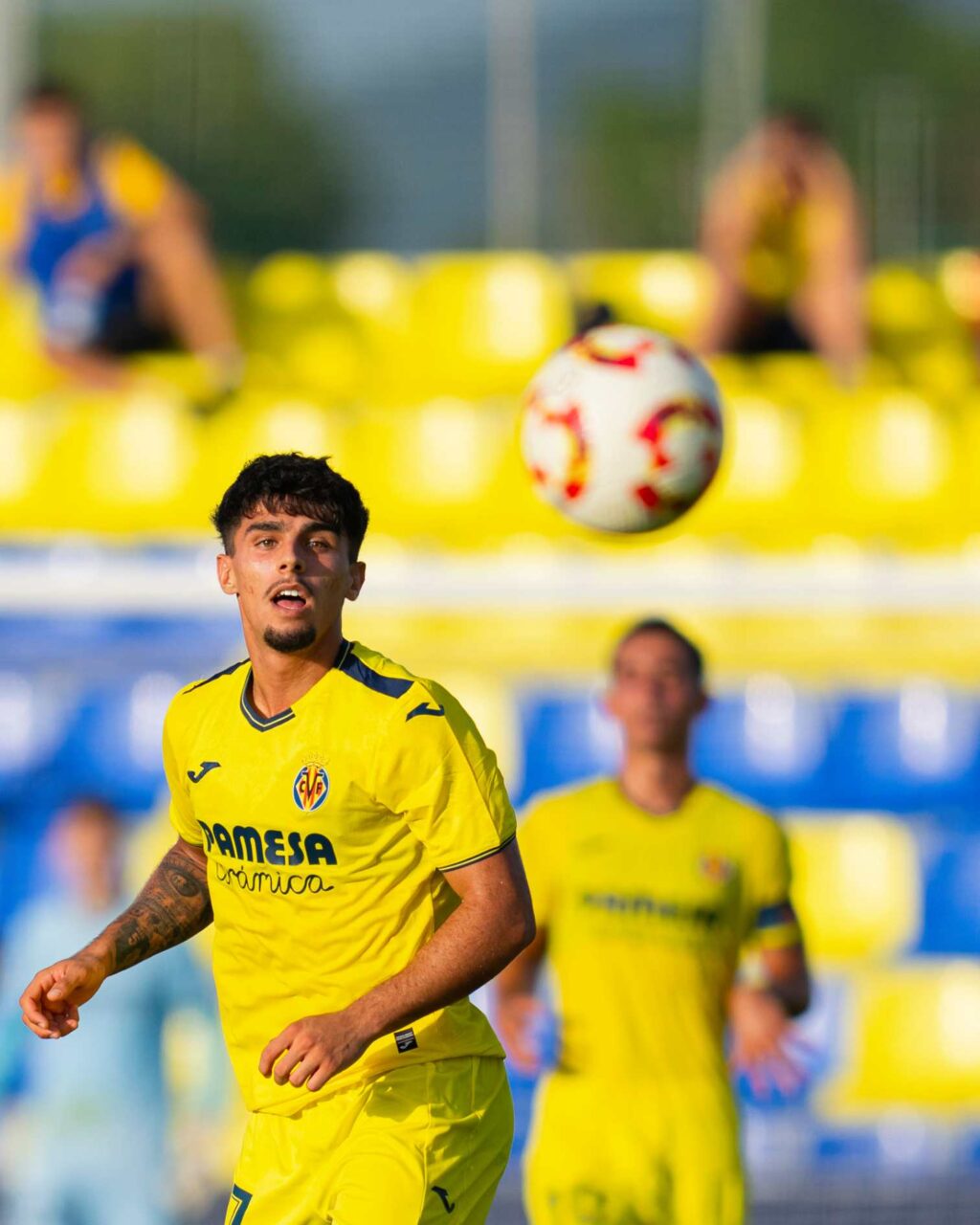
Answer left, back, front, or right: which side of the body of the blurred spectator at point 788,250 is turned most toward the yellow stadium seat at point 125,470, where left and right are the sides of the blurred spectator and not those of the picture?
right

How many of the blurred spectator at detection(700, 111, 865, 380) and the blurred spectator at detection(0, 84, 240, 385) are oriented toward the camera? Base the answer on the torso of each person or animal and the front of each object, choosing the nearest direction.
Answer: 2

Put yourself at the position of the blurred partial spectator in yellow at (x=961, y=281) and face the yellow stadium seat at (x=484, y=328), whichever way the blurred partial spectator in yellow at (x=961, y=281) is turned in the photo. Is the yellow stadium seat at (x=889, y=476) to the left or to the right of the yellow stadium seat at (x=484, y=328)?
left

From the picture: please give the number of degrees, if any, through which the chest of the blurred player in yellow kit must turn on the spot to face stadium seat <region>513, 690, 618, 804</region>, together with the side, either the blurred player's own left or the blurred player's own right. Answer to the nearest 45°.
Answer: approximately 180°

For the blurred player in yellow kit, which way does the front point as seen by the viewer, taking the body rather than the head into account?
toward the camera

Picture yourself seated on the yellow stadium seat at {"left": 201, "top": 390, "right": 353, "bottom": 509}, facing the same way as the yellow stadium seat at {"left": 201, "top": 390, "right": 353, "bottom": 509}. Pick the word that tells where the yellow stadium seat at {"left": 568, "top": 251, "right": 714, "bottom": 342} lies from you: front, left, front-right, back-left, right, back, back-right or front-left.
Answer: back-left

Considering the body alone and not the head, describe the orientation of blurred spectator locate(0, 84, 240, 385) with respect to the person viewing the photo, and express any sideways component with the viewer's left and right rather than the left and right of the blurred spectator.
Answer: facing the viewer
